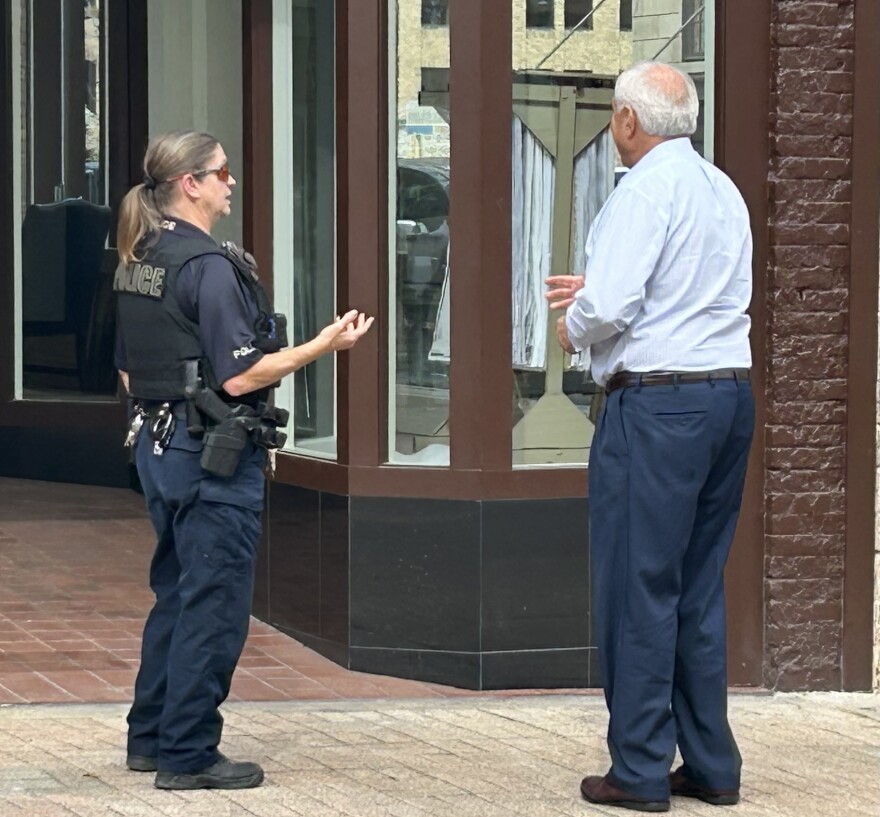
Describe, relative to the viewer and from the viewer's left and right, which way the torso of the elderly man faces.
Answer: facing away from the viewer and to the left of the viewer

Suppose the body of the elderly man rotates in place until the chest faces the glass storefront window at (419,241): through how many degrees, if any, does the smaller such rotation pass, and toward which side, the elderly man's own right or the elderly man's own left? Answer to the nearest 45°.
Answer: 0° — they already face it

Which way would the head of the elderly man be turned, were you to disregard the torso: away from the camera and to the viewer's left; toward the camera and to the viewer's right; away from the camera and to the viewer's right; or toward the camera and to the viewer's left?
away from the camera and to the viewer's left

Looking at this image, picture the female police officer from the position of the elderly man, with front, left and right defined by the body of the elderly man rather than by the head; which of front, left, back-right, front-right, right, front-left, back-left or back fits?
front-left

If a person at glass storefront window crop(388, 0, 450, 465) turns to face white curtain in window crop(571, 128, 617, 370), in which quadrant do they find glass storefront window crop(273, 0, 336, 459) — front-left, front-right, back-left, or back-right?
back-left

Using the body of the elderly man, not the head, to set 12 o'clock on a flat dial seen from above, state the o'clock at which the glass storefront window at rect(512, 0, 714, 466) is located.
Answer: The glass storefront window is roughly at 1 o'clock from the elderly man.

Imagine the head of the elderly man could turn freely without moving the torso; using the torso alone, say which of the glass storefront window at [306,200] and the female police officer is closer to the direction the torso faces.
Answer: the glass storefront window

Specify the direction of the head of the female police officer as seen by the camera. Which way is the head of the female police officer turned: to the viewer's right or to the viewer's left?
to the viewer's right

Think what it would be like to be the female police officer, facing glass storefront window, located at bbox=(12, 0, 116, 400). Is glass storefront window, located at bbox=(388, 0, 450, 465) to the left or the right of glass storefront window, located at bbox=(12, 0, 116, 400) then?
right

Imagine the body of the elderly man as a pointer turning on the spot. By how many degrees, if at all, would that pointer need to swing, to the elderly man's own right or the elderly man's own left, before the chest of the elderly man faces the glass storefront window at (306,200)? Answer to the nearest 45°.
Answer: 0° — they already face it

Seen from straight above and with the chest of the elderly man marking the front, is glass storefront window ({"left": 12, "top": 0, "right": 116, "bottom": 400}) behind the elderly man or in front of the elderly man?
in front
